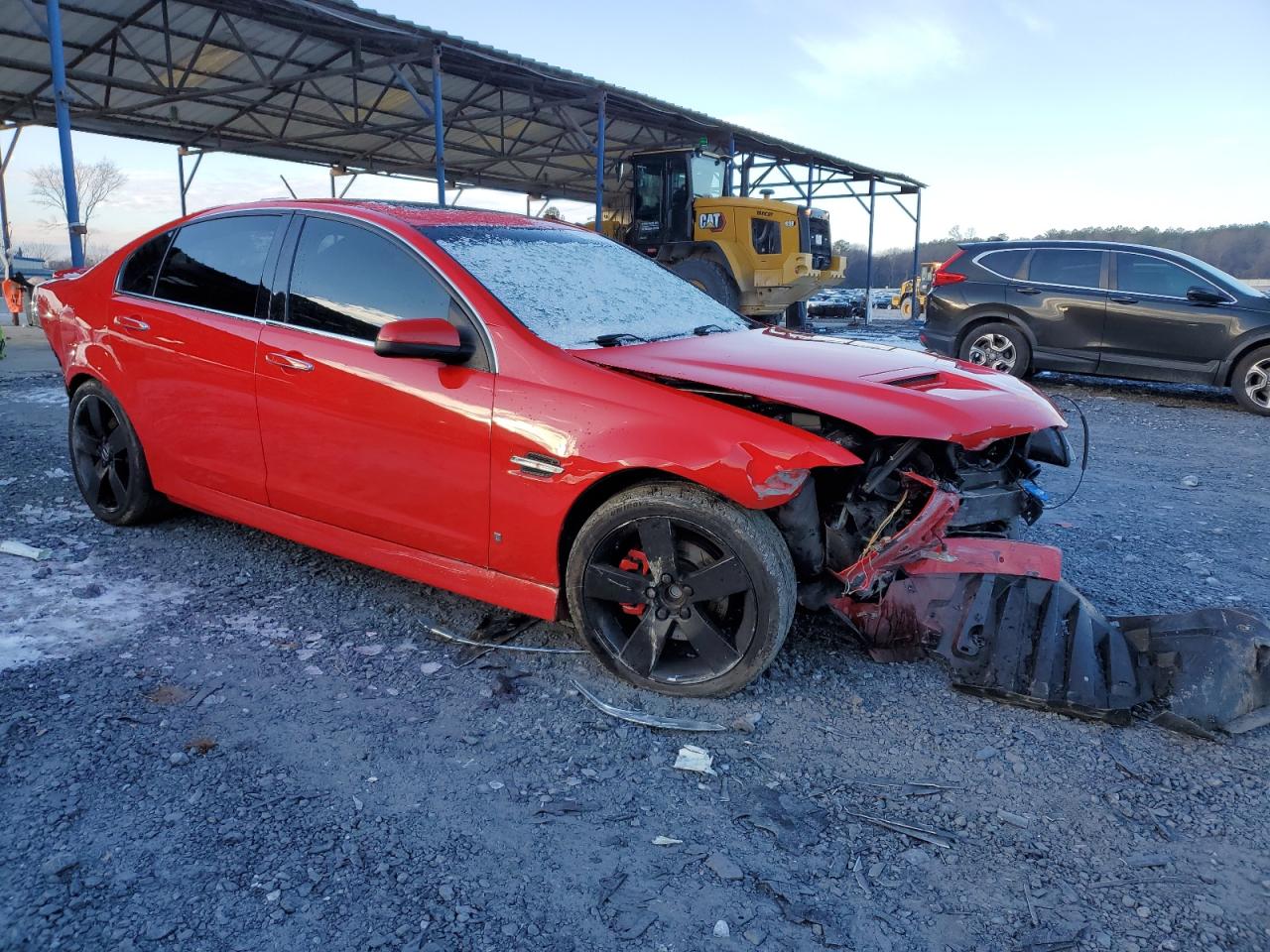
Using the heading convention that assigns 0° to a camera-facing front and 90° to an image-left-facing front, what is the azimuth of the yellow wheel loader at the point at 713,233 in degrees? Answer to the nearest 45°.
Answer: approximately 135°

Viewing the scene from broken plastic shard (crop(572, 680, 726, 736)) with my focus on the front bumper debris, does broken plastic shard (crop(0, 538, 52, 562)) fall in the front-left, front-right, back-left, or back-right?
back-left

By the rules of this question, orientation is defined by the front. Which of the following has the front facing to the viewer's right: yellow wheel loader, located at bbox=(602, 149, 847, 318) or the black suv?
the black suv

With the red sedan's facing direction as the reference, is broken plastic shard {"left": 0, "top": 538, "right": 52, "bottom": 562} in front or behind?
behind

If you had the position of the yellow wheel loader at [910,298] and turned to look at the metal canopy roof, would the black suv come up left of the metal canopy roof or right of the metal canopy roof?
left

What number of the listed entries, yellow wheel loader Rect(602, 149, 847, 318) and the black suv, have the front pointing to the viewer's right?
1

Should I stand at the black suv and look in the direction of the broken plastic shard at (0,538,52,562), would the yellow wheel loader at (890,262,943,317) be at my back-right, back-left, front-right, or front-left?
back-right

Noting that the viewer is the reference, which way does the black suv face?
facing to the right of the viewer

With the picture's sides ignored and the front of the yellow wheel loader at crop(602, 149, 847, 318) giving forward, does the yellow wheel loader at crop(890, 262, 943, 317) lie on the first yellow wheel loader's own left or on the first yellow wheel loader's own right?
on the first yellow wheel loader's own right

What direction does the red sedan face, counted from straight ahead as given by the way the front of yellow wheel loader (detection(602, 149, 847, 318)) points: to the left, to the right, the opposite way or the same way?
the opposite way

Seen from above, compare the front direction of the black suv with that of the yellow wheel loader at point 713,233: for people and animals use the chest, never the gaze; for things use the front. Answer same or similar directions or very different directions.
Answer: very different directions

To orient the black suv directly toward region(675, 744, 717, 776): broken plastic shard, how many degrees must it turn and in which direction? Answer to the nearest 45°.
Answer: approximately 90° to its right
